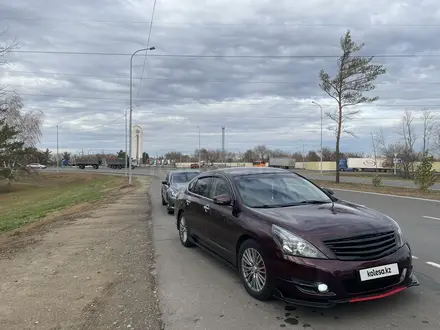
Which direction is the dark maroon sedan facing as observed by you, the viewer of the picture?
facing the viewer and to the right of the viewer

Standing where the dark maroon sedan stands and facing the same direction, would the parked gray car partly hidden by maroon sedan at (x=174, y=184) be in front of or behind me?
behind

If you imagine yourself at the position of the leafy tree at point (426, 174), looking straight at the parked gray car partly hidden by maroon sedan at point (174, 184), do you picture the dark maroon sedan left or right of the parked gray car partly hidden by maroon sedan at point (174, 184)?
left

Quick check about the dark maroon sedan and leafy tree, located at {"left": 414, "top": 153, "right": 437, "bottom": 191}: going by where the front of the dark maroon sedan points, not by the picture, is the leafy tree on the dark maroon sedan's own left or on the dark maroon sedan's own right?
on the dark maroon sedan's own left

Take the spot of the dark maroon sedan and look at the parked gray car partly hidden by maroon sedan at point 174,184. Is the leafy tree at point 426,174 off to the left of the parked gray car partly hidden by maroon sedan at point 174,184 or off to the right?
right
